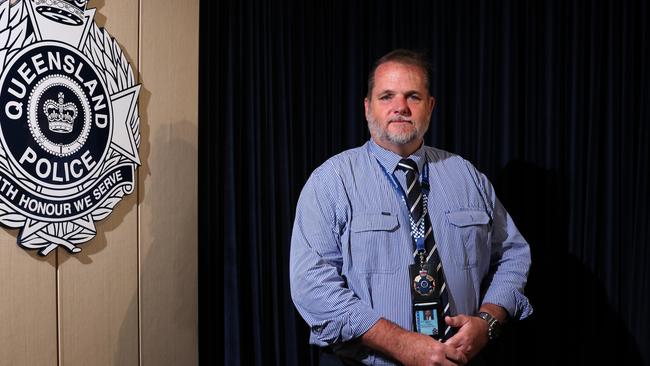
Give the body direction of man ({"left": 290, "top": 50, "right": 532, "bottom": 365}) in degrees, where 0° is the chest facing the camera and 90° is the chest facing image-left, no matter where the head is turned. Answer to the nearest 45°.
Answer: approximately 0°

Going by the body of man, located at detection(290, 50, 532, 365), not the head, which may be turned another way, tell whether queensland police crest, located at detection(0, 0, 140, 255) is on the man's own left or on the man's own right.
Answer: on the man's own right
